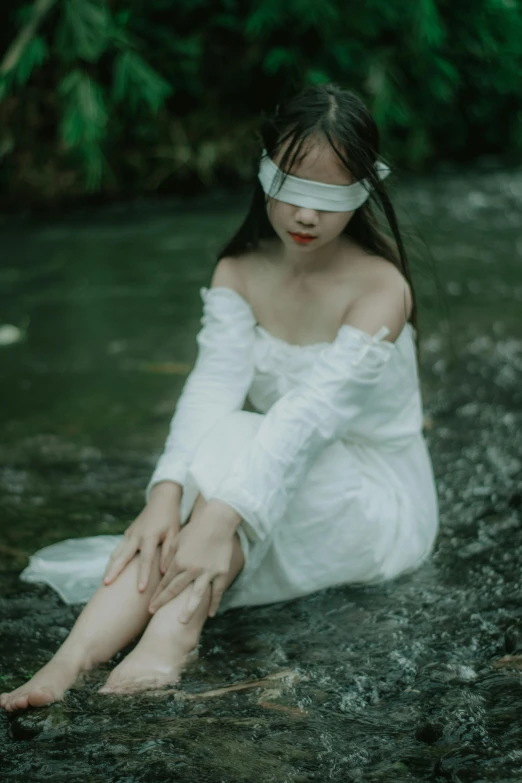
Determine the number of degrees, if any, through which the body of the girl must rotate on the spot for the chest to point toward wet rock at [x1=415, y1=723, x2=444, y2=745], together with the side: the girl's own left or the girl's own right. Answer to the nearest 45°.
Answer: approximately 45° to the girl's own left

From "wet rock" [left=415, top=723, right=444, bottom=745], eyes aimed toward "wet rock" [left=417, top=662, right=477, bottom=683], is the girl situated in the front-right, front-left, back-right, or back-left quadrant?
front-left

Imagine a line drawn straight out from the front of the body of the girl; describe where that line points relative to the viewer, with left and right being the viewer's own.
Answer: facing the viewer and to the left of the viewer

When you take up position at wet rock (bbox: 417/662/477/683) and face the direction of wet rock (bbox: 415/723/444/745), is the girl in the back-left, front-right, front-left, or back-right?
back-right
